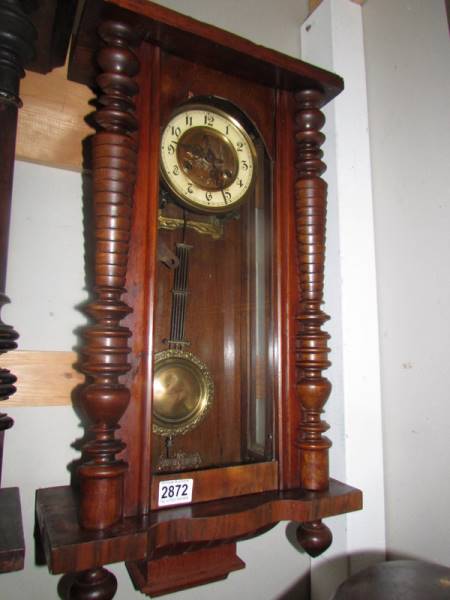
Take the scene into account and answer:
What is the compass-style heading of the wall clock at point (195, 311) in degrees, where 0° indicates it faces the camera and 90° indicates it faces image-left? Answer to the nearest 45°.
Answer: approximately 315°
